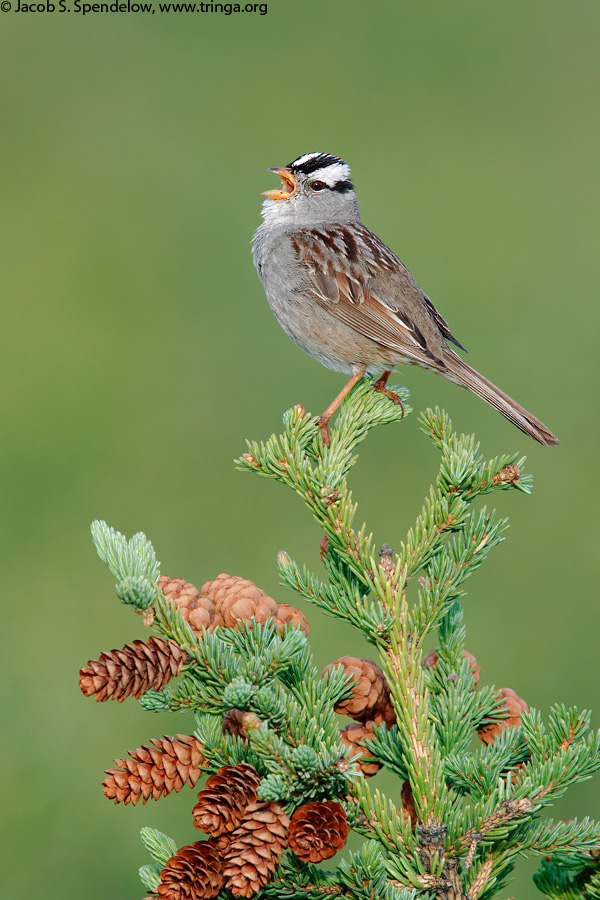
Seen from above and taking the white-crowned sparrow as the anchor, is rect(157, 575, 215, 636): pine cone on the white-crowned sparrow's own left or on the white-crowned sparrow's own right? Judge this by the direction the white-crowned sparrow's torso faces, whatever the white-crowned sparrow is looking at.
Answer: on the white-crowned sparrow's own left

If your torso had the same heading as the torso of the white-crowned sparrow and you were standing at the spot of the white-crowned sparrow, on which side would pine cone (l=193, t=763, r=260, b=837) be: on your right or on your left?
on your left

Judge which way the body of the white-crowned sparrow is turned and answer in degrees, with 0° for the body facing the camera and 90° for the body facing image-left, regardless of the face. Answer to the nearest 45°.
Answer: approximately 90°

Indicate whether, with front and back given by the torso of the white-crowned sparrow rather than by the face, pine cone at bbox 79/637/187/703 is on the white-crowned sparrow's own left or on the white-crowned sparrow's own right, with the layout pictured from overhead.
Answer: on the white-crowned sparrow's own left
